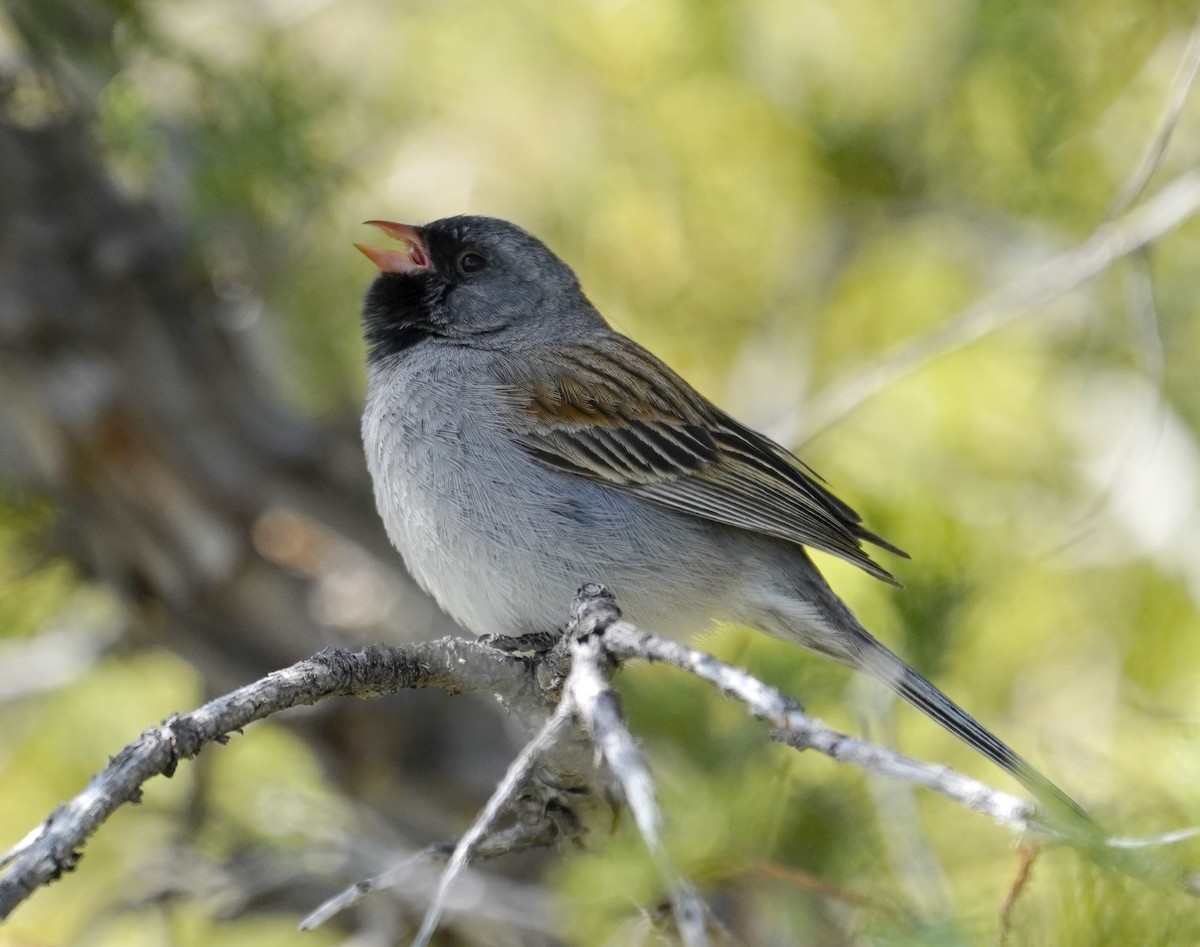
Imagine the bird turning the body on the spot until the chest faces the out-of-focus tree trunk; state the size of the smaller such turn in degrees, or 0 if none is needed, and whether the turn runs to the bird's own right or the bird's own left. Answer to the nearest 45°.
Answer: approximately 45° to the bird's own right

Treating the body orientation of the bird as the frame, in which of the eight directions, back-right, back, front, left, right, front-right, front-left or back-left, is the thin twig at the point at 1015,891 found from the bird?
back-left

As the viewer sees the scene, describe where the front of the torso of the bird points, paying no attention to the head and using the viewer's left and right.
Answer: facing to the left of the viewer
